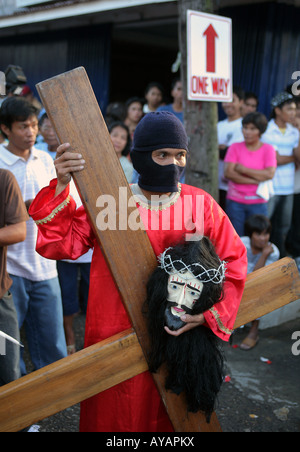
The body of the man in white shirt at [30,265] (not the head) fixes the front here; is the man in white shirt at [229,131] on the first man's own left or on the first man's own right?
on the first man's own left

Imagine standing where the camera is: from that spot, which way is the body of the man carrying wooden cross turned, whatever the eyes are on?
toward the camera

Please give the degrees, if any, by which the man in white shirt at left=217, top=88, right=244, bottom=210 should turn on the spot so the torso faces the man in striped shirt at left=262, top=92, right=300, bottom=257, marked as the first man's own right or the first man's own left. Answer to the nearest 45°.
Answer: approximately 135° to the first man's own left

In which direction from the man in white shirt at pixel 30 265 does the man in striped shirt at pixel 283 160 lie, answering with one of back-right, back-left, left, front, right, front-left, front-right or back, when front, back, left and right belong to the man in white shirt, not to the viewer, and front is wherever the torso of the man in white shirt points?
left

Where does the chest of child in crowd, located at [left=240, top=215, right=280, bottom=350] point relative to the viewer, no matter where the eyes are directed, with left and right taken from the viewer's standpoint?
facing the viewer

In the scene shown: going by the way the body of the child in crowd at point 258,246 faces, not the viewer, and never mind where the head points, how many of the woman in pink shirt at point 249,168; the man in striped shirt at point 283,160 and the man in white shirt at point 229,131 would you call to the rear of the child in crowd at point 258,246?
3

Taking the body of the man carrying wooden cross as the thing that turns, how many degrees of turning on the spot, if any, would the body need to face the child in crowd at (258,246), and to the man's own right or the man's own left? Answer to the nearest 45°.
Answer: approximately 135° to the man's own left

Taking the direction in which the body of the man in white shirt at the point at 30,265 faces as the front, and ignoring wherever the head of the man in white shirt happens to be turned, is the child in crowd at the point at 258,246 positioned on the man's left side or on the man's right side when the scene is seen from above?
on the man's left side

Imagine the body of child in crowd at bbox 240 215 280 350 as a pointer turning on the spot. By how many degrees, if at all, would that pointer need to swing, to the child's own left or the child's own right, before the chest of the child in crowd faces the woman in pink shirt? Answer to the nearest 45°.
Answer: approximately 180°

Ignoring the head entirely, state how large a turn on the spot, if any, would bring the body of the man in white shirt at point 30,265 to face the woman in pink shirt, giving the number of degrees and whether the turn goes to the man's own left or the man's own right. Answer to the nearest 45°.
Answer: approximately 90° to the man's own left

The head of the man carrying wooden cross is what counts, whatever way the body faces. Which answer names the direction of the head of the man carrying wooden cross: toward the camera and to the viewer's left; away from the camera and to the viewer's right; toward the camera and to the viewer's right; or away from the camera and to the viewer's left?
toward the camera and to the viewer's right

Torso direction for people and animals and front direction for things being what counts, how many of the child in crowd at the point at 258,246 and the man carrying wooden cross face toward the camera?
2
